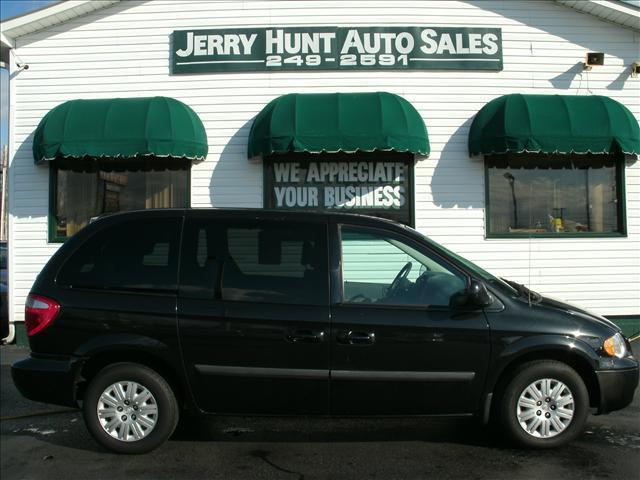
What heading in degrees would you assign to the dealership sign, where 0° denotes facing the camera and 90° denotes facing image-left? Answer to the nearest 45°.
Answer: approximately 0°

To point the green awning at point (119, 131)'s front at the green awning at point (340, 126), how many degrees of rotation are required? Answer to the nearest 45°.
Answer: approximately 90° to its left

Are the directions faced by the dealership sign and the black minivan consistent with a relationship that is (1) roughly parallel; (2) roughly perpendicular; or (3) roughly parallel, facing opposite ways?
roughly perpendicular

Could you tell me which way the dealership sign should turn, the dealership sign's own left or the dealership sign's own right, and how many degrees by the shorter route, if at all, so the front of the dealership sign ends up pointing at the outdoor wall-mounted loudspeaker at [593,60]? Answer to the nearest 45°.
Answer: approximately 90° to the dealership sign's own left

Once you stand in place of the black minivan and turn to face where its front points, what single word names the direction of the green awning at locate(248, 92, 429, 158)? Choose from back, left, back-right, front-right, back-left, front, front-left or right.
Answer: left

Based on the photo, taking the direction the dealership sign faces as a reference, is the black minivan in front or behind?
in front

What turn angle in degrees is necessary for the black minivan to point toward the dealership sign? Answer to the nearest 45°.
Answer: approximately 90° to its left

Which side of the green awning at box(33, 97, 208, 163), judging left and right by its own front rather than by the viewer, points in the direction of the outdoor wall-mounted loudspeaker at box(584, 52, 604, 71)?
left

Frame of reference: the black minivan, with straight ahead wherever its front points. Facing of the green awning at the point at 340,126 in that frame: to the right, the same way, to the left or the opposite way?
to the right

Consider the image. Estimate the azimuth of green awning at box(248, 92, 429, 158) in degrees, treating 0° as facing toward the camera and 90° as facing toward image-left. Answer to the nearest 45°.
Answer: approximately 0°

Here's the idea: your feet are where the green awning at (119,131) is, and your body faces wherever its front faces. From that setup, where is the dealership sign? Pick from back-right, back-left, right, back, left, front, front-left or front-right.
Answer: left

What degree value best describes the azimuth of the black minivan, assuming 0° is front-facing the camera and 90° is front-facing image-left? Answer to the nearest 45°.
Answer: approximately 270°
